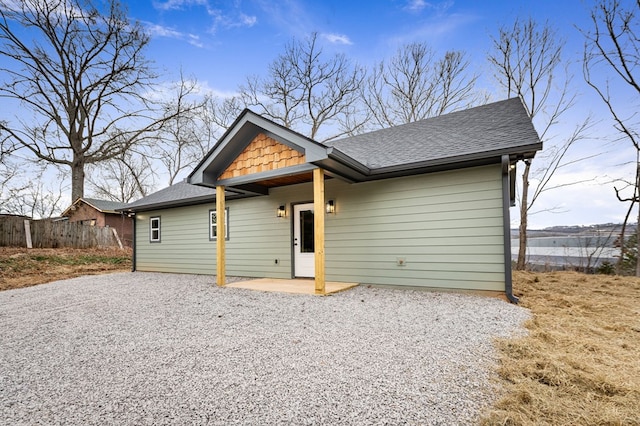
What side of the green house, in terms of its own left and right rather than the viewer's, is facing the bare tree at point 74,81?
right

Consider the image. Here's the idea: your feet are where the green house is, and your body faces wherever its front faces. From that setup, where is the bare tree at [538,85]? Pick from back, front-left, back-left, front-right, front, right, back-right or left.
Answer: back

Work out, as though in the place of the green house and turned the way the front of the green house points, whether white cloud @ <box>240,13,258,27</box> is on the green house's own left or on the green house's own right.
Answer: on the green house's own right

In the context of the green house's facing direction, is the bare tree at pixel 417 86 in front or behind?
behind

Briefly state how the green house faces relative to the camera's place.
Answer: facing the viewer and to the left of the viewer

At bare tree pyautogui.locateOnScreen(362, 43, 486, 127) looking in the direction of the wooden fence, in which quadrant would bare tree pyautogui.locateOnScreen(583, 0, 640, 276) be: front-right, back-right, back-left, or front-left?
back-left
